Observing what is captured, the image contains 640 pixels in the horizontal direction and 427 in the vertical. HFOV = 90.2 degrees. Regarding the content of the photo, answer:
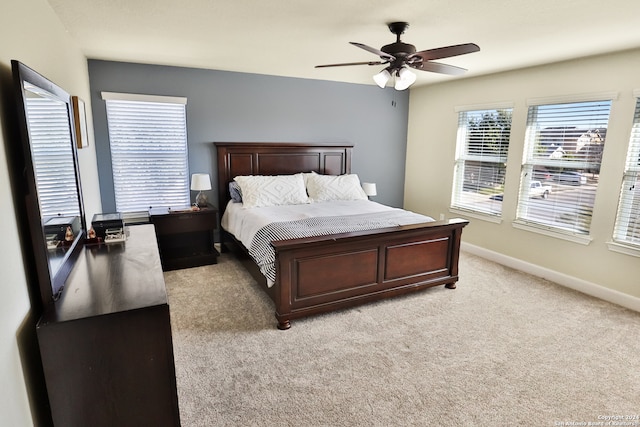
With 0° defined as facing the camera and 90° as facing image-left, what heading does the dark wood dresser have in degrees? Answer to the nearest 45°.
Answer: approximately 270°

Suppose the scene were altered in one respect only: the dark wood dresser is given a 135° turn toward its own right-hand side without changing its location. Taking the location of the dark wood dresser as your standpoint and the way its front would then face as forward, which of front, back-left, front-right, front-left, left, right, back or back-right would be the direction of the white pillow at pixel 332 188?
back

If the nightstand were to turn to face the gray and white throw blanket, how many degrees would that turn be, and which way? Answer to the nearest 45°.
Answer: approximately 45° to its left

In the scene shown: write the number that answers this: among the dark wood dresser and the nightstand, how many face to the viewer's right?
1

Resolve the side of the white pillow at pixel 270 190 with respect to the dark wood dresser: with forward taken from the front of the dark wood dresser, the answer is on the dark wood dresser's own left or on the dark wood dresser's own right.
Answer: on the dark wood dresser's own left

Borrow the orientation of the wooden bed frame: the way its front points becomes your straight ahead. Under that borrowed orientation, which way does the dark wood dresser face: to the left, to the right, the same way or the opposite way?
to the left

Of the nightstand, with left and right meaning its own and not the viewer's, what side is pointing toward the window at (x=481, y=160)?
left

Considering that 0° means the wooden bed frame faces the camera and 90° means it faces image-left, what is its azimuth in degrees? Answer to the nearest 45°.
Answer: approximately 315°

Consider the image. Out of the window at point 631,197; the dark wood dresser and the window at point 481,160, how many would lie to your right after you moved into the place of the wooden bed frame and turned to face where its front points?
1

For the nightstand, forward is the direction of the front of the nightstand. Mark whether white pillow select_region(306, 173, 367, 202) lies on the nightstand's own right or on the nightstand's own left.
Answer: on the nightstand's own left

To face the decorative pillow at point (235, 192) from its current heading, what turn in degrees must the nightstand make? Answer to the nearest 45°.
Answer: approximately 90° to its left

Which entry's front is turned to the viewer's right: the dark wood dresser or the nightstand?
the dark wood dresser

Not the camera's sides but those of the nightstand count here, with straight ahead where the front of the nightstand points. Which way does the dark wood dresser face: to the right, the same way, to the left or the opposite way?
to the left

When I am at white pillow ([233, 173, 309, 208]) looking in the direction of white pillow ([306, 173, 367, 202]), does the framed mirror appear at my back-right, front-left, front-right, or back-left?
back-right
